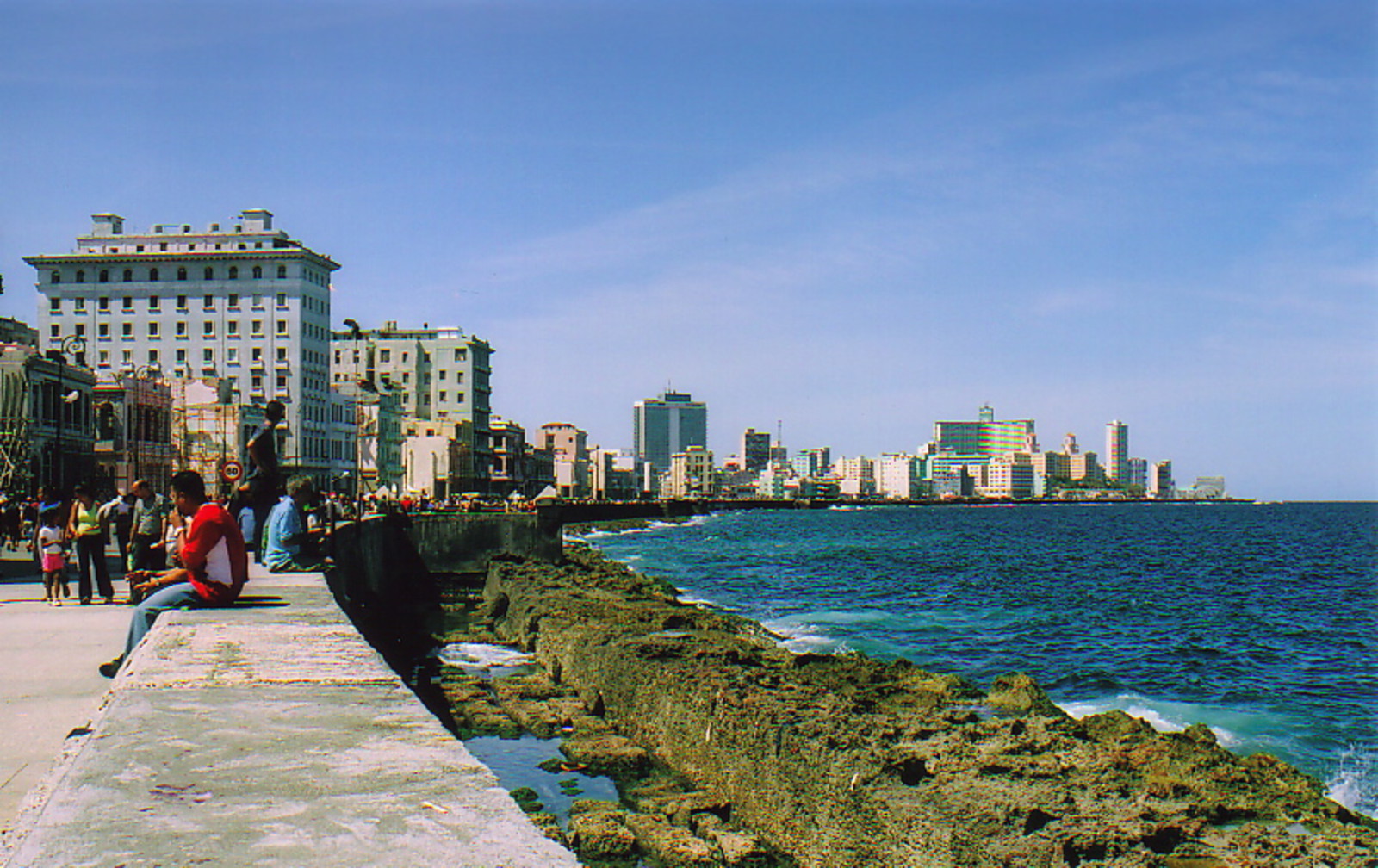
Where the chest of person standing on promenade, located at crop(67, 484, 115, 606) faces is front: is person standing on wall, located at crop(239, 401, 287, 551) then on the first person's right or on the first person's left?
on the first person's left

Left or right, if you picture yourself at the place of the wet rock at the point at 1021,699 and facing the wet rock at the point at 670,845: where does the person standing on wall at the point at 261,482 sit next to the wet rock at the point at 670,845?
right

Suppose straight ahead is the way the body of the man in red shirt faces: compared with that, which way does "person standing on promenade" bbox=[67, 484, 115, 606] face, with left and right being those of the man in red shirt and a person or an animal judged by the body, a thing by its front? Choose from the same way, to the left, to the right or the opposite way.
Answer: to the left

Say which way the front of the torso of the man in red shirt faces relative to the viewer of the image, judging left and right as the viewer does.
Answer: facing to the left of the viewer

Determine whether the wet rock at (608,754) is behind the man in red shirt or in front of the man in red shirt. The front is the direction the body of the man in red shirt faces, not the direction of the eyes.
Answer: behind

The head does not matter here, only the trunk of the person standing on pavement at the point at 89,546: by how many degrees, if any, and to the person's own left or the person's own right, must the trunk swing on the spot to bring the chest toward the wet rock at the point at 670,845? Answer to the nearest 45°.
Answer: approximately 45° to the person's own left

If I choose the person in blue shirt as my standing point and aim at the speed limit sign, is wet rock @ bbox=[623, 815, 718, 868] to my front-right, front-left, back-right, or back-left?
back-right

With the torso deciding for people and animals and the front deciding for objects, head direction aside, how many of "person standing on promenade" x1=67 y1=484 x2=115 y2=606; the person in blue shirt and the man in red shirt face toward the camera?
1

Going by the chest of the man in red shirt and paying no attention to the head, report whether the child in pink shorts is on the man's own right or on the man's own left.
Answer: on the man's own right

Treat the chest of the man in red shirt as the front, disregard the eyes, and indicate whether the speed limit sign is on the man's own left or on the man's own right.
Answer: on the man's own right
